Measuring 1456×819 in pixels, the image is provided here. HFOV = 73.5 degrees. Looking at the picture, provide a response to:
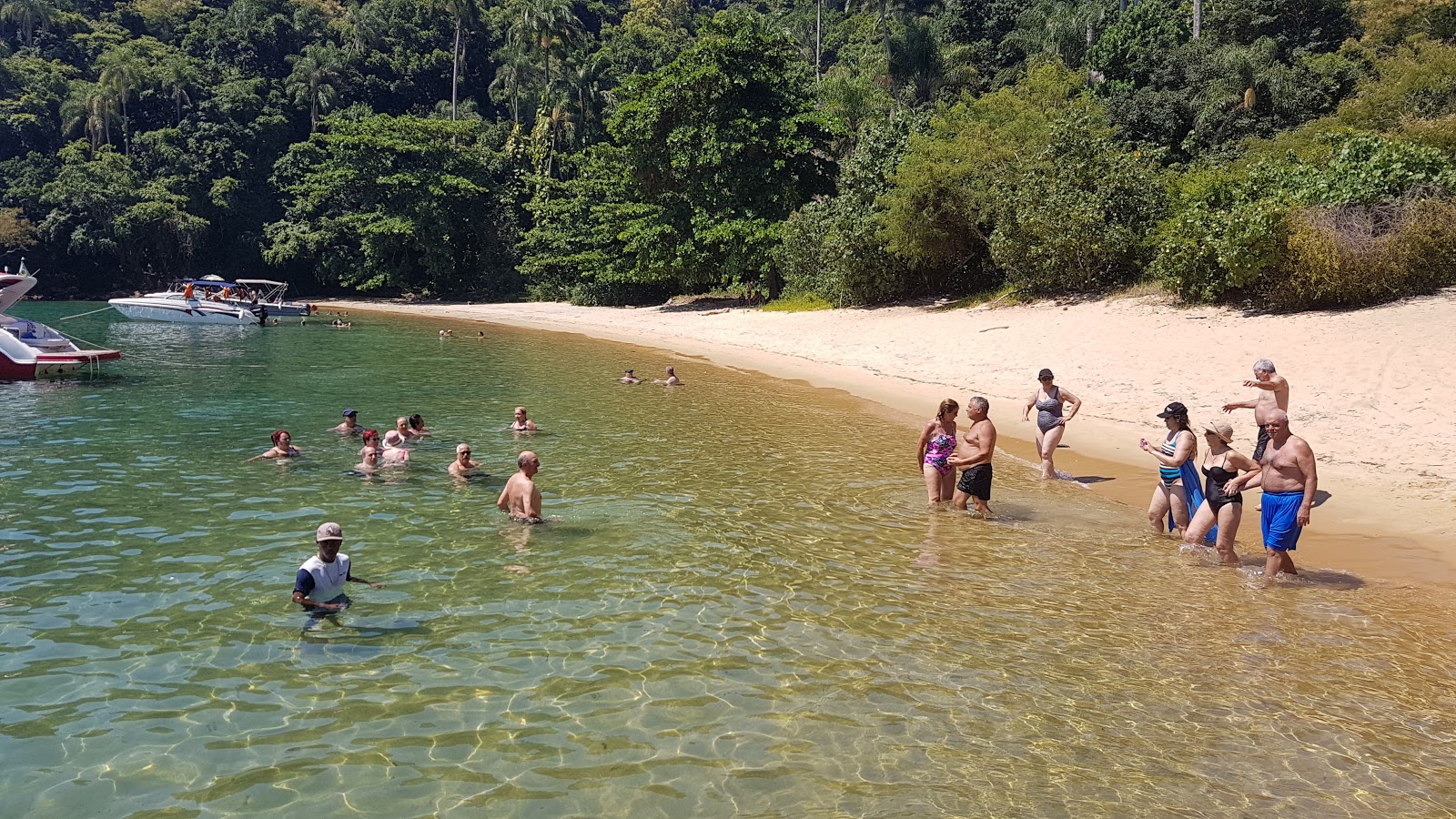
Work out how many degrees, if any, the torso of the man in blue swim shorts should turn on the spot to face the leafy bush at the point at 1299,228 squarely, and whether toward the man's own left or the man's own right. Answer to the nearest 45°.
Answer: approximately 135° to the man's own right

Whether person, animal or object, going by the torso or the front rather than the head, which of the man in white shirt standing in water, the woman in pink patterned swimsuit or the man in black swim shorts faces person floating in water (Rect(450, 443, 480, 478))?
the man in black swim shorts

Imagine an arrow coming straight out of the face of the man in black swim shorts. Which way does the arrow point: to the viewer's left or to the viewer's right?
to the viewer's left

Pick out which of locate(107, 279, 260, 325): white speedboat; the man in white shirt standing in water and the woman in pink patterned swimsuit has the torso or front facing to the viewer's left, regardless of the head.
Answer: the white speedboat

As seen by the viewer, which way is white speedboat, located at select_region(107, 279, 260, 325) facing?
to the viewer's left

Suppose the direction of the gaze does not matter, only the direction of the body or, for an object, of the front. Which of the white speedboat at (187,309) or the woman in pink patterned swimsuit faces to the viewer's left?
the white speedboat

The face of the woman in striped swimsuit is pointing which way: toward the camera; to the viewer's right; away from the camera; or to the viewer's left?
to the viewer's left

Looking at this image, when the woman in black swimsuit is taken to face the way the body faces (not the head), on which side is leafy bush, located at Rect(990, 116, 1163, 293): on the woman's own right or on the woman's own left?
on the woman's own right

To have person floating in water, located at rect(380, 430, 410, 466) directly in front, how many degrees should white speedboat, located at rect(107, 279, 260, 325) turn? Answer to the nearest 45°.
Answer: approximately 90° to its left

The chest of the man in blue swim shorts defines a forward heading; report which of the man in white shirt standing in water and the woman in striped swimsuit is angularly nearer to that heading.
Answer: the man in white shirt standing in water

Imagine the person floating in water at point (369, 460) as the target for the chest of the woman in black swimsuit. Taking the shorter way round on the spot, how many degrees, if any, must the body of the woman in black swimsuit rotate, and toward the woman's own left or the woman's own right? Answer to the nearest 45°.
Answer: approximately 45° to the woman's own right

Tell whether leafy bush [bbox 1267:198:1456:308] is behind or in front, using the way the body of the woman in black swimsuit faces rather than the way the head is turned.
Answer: behind

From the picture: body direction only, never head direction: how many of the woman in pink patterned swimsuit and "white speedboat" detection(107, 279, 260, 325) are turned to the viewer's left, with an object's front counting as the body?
1

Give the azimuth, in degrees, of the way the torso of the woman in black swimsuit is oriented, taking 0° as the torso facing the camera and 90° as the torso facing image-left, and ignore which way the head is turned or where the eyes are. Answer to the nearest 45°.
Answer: approximately 45°

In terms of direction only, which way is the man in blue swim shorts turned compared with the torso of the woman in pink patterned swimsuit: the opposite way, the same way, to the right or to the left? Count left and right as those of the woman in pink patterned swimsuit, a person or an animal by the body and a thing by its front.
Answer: to the right
